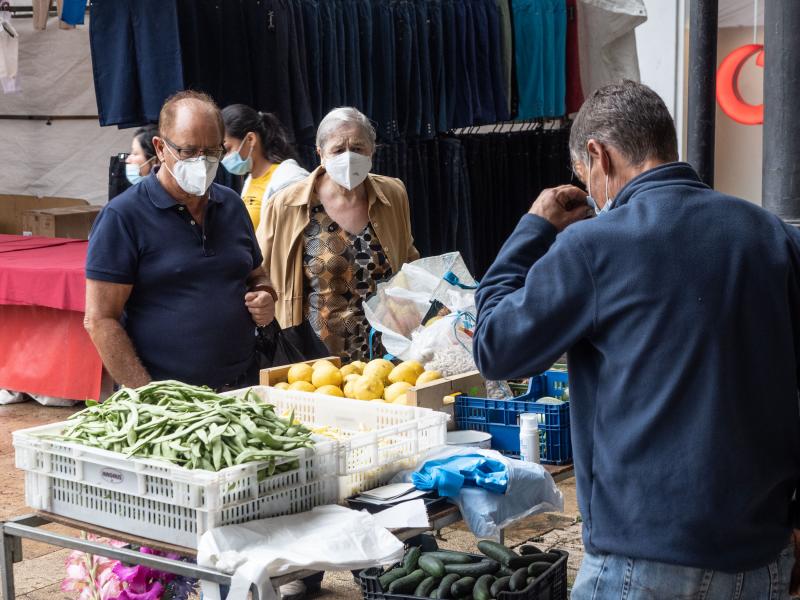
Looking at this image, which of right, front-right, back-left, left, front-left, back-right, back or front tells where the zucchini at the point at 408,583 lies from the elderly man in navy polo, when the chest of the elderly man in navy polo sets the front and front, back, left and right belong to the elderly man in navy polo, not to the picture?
front

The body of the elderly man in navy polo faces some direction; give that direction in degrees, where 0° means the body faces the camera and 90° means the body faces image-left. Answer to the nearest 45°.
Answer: approximately 315°

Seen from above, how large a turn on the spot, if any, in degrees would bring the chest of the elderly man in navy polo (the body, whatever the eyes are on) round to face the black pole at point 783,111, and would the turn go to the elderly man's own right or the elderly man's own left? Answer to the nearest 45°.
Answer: approximately 45° to the elderly man's own left

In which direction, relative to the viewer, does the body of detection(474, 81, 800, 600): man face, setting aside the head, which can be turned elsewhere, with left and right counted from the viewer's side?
facing away from the viewer and to the left of the viewer

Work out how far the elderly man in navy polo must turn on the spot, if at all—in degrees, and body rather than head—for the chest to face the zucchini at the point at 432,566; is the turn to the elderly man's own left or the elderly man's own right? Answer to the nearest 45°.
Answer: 0° — they already face it

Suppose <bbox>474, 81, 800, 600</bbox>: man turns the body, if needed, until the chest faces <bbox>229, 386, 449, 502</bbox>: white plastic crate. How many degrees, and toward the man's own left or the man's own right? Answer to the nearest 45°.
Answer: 0° — they already face it

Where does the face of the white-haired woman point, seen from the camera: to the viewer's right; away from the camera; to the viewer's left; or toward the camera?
toward the camera

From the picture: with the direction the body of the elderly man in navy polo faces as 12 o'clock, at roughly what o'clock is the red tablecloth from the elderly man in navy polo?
The red tablecloth is roughly at 7 o'clock from the elderly man in navy polo.

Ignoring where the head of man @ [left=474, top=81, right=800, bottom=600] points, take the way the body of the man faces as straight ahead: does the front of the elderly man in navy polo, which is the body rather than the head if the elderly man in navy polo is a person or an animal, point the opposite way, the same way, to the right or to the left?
the opposite way

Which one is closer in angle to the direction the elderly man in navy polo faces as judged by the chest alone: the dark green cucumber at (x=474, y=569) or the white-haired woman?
the dark green cucumber

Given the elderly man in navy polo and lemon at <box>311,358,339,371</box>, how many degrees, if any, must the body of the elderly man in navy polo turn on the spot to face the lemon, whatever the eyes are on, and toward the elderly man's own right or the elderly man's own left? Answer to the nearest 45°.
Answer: approximately 45° to the elderly man's own left

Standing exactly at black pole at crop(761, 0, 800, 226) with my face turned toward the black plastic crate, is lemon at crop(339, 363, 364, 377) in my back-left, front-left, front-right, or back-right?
front-right

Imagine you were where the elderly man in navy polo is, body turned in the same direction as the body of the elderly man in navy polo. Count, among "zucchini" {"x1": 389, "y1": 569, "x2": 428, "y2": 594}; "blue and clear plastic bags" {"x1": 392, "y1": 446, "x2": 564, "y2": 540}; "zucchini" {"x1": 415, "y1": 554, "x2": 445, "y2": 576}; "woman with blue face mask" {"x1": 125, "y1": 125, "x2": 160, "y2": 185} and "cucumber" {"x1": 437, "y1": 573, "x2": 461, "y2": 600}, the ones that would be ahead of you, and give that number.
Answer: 4

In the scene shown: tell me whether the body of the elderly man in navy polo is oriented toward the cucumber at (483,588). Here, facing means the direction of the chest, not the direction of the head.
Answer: yes

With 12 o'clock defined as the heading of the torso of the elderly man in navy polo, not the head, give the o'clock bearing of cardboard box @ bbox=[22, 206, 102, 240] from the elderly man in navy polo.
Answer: The cardboard box is roughly at 7 o'clock from the elderly man in navy polo.

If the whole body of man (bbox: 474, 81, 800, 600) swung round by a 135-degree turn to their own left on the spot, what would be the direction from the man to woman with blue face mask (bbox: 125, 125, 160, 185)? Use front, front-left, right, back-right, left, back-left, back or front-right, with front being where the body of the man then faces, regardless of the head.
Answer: back-right

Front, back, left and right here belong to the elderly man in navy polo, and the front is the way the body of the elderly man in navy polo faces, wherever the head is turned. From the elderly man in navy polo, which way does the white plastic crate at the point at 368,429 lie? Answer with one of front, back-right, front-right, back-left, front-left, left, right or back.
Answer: front

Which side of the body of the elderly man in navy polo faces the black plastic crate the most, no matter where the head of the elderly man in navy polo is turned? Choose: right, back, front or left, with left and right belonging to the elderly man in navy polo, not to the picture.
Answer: front

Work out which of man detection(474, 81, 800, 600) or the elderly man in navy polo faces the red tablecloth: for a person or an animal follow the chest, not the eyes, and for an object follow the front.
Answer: the man
